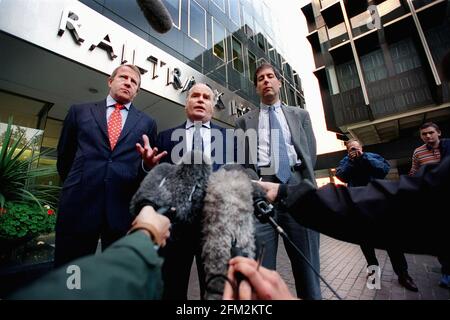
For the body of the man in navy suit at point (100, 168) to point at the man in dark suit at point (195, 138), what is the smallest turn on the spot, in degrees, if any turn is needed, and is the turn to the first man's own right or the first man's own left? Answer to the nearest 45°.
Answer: approximately 90° to the first man's own left

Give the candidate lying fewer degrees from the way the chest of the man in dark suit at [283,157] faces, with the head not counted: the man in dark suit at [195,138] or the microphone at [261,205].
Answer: the microphone

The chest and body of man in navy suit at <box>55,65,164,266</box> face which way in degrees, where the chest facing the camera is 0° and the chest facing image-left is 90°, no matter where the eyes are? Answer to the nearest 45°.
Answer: approximately 0°

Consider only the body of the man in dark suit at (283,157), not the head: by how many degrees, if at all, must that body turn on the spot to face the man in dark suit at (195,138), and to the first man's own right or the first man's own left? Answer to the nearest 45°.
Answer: approximately 90° to the first man's own right

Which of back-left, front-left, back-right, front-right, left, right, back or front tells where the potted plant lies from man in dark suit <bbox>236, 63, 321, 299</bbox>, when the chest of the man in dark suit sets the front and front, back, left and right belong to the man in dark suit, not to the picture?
right

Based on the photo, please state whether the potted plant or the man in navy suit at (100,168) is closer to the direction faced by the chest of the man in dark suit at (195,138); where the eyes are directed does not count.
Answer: the man in navy suit

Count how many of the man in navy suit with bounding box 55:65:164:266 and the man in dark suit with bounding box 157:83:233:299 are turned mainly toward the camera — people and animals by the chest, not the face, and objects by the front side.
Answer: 2

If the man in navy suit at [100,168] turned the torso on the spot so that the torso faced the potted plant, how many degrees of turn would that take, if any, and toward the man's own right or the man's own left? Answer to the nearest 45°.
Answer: approximately 135° to the man's own right

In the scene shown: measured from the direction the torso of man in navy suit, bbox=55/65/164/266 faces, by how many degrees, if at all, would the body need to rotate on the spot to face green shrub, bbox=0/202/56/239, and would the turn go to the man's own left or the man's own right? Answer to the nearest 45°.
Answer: approximately 135° to the man's own right

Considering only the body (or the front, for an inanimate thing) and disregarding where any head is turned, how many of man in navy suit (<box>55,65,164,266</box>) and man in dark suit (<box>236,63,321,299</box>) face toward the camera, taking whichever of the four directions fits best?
2
